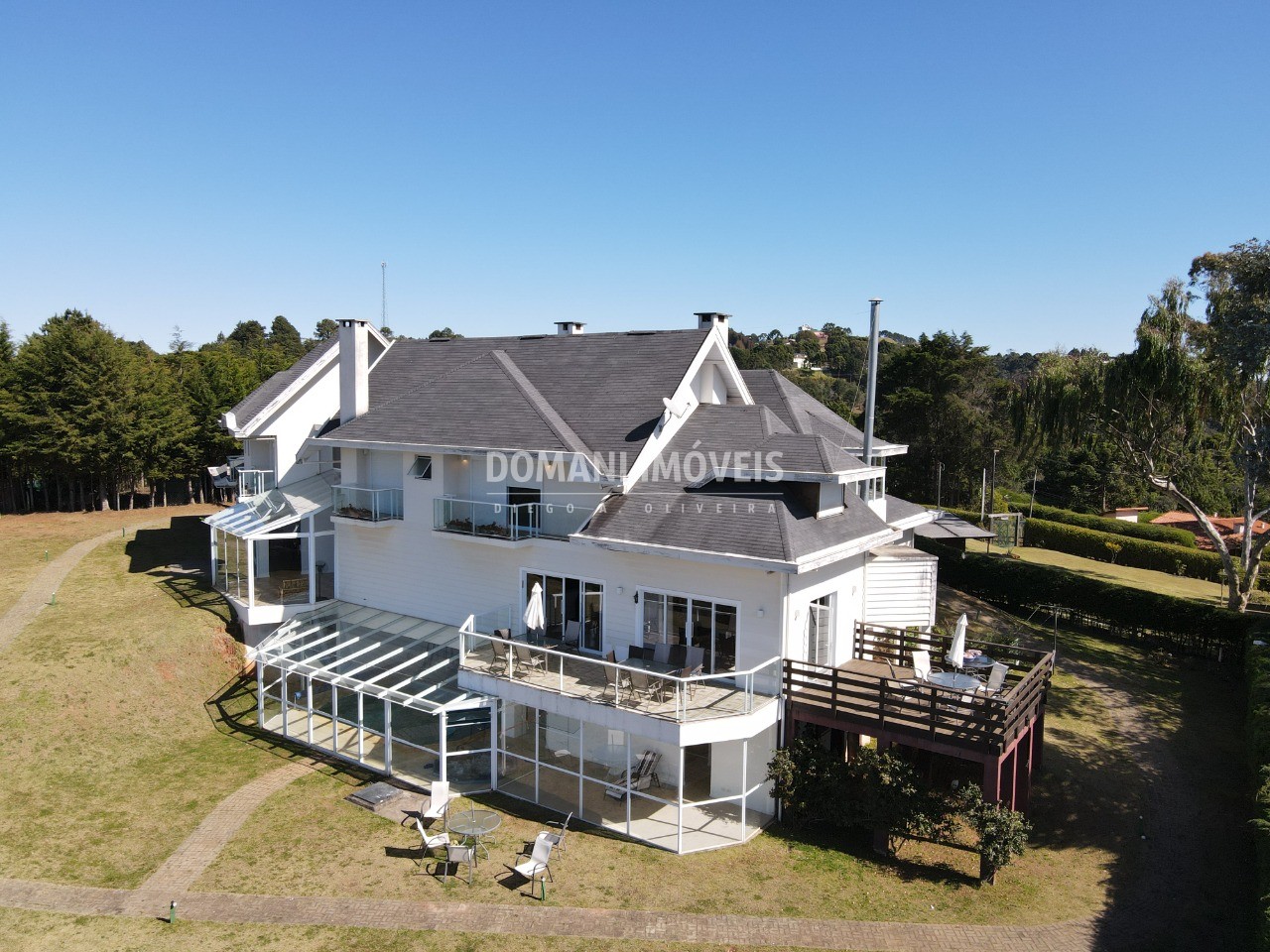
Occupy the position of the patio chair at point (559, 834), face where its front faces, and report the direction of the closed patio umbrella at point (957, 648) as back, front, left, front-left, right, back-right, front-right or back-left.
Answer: back

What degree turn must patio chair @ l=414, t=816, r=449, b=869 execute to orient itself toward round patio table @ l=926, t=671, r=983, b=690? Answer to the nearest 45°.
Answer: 0° — it already faces it

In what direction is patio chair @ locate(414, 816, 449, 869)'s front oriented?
to the viewer's right

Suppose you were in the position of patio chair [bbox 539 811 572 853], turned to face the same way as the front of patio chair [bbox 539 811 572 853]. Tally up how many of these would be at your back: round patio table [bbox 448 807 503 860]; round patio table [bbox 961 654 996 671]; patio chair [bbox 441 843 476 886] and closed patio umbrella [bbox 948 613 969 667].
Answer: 2

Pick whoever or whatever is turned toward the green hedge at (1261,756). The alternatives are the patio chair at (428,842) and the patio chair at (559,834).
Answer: the patio chair at (428,842)

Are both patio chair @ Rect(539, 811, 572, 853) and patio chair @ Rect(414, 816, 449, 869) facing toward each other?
yes

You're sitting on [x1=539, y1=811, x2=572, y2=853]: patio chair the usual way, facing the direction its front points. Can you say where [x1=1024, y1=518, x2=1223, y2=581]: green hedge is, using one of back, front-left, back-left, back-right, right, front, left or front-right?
back-right

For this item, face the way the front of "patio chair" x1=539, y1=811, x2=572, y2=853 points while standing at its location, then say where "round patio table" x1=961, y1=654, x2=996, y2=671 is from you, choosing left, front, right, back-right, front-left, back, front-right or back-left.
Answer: back

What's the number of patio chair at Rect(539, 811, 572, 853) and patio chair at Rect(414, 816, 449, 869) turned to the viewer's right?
1

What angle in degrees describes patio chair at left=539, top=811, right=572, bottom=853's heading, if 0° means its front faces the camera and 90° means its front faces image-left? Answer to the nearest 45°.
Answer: approximately 90°
